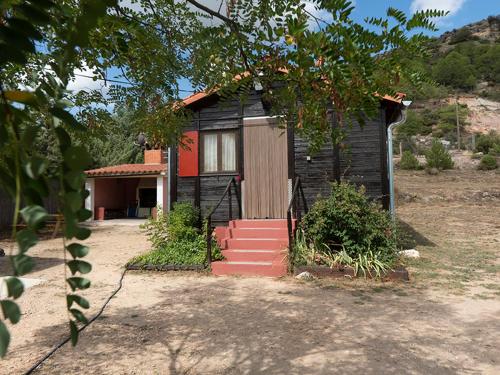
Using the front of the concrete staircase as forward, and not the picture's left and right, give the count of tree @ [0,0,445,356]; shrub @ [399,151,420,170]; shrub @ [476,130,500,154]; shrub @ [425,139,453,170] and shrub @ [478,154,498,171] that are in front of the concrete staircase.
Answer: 1

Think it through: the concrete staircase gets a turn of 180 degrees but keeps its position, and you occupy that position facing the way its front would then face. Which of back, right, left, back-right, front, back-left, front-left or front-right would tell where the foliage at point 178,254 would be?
left

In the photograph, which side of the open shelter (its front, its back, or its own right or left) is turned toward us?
front

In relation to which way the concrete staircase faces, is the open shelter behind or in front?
behind

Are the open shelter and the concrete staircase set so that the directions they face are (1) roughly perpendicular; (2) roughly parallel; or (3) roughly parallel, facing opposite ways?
roughly parallel

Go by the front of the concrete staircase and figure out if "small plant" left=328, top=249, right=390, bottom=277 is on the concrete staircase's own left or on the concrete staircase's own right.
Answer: on the concrete staircase's own left

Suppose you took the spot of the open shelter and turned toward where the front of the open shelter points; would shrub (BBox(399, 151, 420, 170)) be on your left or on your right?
on your left

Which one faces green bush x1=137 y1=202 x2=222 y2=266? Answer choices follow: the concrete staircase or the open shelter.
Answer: the open shelter

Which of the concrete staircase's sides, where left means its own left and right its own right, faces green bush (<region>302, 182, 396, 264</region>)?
left

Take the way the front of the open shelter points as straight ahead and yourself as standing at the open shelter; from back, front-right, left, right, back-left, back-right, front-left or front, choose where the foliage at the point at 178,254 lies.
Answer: front

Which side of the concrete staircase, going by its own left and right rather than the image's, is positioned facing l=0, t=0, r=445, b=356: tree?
front

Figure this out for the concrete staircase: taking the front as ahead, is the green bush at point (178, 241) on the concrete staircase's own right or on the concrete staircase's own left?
on the concrete staircase's own right

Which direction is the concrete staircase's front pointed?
toward the camera

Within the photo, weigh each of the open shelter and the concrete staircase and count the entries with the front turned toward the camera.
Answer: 2
